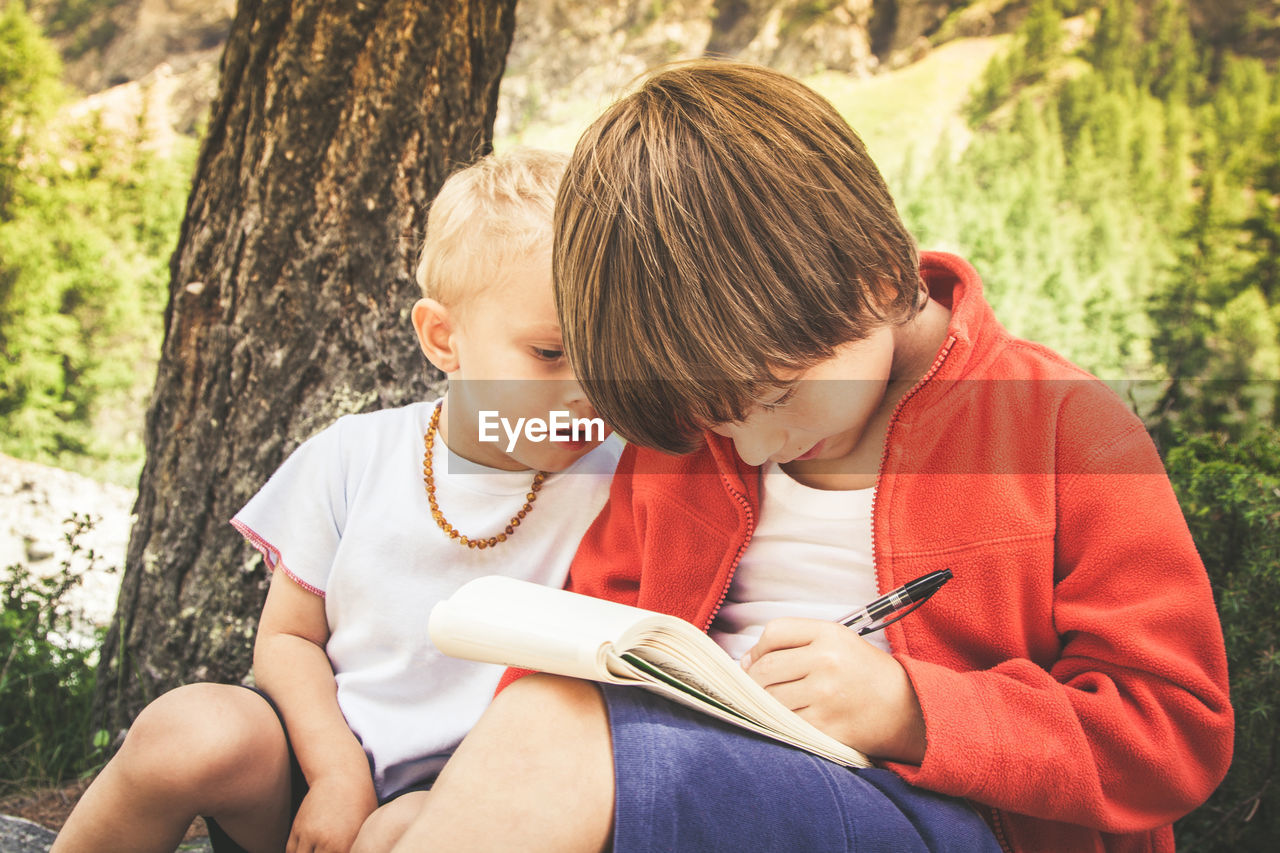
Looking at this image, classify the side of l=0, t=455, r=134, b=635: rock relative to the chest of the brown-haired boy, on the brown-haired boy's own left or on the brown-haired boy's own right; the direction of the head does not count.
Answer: on the brown-haired boy's own right

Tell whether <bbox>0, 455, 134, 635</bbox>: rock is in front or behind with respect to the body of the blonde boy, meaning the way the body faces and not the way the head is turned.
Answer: behind

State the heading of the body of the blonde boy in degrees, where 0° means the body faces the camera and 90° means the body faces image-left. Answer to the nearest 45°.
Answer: approximately 0°

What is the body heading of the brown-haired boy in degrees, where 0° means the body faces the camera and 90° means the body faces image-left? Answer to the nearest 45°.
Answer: approximately 45°

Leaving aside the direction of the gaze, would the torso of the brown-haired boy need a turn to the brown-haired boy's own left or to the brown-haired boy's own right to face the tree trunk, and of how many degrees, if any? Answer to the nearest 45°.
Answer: approximately 90° to the brown-haired boy's own right

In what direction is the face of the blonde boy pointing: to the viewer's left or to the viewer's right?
to the viewer's right

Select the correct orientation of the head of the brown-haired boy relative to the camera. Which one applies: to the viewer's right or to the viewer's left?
to the viewer's left
